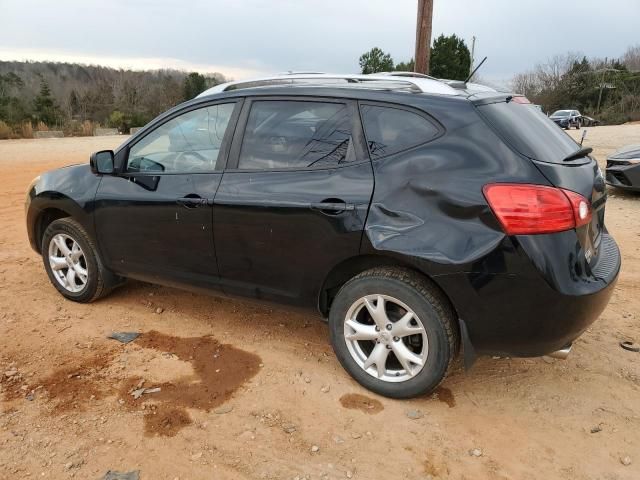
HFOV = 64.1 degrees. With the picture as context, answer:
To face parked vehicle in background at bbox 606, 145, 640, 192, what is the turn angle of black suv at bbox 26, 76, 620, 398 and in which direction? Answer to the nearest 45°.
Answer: approximately 90° to its right

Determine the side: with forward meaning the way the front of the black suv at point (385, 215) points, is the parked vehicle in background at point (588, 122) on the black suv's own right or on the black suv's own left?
on the black suv's own right

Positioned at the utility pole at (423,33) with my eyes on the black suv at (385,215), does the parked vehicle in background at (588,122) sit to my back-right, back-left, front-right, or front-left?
back-left

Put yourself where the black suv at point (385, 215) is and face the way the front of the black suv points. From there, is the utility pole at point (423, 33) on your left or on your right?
on your right

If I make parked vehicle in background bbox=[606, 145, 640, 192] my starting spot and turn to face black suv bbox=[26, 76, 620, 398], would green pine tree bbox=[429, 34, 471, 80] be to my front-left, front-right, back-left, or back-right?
back-right

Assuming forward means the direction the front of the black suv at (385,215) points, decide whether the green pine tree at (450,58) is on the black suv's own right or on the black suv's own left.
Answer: on the black suv's own right

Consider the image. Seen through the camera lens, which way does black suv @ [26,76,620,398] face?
facing away from the viewer and to the left of the viewer
